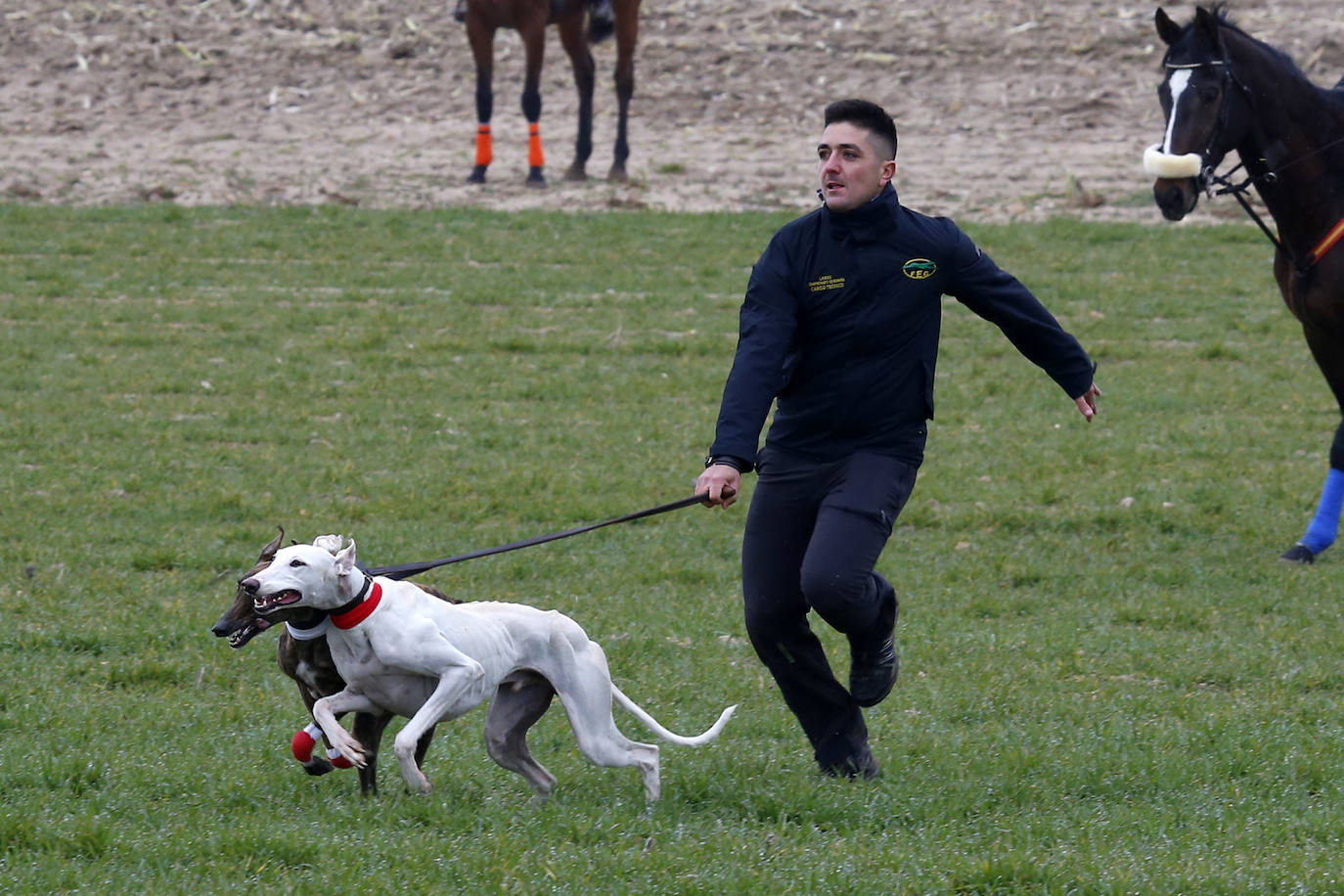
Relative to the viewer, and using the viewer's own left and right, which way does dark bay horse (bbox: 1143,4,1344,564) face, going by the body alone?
facing the viewer and to the left of the viewer

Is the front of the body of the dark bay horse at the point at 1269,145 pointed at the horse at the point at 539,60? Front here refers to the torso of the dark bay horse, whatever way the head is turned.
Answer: no

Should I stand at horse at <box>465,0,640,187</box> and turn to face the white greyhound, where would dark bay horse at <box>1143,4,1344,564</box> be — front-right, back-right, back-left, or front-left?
front-left

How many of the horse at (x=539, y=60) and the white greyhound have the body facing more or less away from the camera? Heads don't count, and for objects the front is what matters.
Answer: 0

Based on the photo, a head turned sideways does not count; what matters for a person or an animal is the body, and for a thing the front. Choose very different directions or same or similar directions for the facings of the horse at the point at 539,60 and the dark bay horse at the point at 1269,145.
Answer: same or similar directions

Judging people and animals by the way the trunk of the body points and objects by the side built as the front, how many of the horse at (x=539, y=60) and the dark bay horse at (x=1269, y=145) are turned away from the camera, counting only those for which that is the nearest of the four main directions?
0

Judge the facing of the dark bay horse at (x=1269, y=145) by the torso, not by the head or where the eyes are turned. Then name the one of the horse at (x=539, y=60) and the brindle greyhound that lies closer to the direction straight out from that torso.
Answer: the brindle greyhound

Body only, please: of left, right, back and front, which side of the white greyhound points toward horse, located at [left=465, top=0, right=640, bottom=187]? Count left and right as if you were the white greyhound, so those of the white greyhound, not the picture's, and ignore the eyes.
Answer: right

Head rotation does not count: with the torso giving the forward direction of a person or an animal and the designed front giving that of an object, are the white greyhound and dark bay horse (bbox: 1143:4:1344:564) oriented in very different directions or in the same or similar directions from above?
same or similar directions

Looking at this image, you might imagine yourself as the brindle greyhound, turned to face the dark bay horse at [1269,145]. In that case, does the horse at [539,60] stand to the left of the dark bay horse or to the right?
left

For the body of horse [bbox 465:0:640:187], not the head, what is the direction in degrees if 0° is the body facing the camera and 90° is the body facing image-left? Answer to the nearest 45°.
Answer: approximately 45°

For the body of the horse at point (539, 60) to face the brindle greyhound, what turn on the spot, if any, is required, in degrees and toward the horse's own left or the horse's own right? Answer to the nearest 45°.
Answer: approximately 45° to the horse's own left

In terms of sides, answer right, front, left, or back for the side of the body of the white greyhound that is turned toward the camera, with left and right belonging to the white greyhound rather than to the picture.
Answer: left

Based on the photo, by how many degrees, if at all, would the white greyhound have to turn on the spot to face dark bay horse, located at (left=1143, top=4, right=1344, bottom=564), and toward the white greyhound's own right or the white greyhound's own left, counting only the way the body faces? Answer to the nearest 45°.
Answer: approximately 135° to the white greyhound's own right
